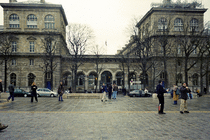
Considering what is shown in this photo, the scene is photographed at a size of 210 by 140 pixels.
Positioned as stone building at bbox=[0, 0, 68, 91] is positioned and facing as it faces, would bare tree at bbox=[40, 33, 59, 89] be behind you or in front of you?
in front
